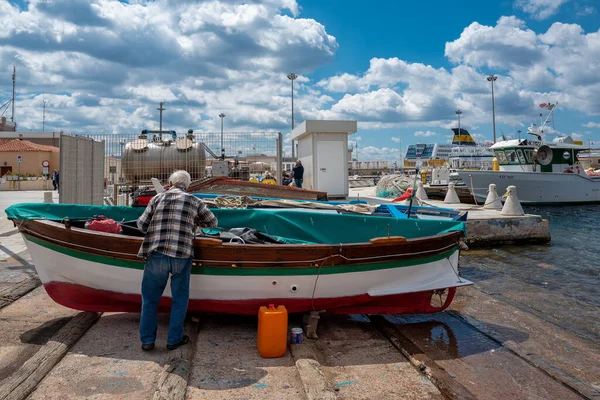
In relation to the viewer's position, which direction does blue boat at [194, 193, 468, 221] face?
facing to the left of the viewer

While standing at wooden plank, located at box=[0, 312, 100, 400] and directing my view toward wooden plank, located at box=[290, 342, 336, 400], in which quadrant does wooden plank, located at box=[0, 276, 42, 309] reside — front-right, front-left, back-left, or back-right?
back-left

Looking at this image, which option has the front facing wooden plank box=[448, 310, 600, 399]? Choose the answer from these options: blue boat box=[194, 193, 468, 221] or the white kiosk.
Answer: the white kiosk
